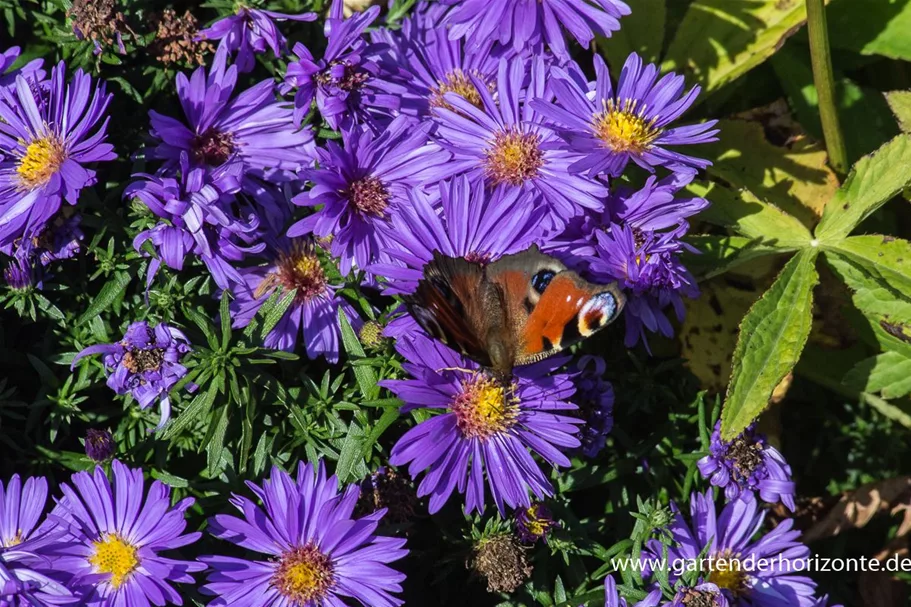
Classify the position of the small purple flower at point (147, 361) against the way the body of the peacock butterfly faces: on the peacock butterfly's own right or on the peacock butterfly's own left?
on the peacock butterfly's own right

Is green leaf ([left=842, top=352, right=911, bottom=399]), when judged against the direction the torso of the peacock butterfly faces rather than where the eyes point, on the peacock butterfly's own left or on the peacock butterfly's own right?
on the peacock butterfly's own left

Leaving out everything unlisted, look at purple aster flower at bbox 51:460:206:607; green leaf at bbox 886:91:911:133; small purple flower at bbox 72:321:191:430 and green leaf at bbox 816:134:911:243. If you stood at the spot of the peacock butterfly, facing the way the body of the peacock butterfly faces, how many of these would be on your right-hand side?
2

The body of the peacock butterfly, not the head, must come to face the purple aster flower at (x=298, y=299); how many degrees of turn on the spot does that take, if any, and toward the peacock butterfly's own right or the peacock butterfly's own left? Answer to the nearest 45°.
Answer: approximately 90° to the peacock butterfly's own right

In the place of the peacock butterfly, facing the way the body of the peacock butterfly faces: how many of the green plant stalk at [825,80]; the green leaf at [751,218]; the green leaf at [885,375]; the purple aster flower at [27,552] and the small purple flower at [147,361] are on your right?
2

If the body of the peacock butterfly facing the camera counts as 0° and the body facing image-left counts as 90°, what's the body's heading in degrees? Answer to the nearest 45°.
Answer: approximately 0°

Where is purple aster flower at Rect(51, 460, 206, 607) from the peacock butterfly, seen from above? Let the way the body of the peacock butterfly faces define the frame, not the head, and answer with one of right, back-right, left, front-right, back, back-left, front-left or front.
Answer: right
